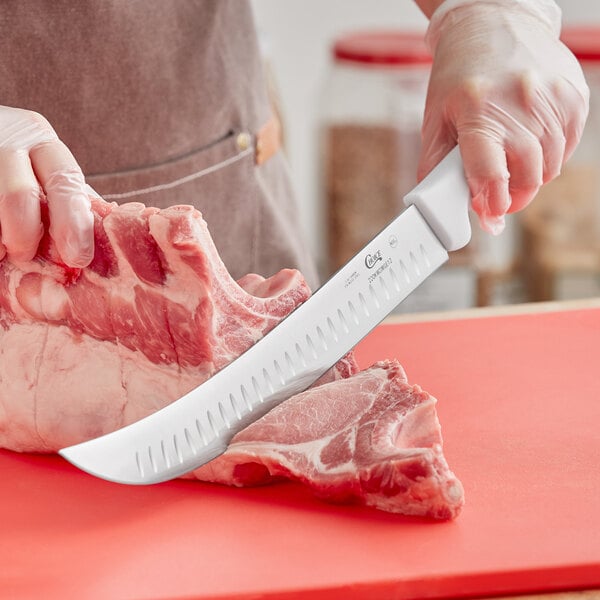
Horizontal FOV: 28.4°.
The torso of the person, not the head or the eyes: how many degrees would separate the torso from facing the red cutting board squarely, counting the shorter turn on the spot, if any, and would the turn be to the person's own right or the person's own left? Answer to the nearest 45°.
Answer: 0° — they already face it

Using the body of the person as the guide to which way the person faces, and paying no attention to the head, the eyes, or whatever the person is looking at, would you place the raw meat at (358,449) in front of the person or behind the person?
in front

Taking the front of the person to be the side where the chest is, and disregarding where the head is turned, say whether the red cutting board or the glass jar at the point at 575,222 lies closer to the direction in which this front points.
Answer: the red cutting board

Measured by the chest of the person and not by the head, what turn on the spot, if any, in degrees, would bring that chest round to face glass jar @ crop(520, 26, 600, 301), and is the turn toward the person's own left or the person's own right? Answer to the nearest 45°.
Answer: approximately 135° to the person's own left

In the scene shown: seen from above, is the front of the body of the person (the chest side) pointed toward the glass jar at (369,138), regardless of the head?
no

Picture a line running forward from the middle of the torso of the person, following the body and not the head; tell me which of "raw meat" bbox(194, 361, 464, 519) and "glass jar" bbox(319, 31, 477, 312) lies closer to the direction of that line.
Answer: the raw meat

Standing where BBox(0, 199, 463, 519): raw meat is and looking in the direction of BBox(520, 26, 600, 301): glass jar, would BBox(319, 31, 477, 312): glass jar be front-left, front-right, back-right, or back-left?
front-left

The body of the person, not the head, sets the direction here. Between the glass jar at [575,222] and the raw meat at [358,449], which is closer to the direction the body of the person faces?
the raw meat

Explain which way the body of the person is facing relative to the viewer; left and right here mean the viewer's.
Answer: facing the viewer
